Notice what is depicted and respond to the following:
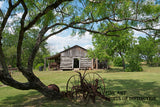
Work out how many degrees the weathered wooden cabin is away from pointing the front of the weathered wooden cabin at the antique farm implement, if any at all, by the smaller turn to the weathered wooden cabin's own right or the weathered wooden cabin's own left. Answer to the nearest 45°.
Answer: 0° — it already faces it

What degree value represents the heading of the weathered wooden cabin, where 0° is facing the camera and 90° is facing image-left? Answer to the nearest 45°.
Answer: approximately 0°
